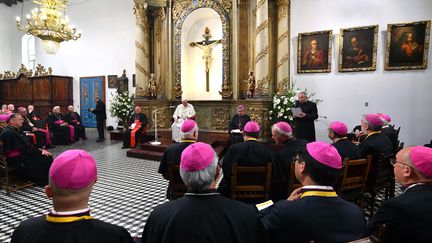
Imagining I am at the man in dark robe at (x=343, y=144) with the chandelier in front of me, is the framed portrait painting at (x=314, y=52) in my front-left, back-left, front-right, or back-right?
front-right

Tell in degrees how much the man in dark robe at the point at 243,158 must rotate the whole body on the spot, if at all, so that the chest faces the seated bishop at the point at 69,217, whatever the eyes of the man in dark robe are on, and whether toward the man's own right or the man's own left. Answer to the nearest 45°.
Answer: approximately 180°

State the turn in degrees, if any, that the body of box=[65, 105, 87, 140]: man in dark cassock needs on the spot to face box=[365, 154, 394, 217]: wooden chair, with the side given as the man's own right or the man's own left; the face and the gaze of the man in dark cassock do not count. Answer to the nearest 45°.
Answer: approximately 45° to the man's own right

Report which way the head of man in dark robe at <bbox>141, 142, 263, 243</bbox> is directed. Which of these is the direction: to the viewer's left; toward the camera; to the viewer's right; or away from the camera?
away from the camera

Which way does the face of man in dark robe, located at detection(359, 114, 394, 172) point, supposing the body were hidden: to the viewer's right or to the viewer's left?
to the viewer's left

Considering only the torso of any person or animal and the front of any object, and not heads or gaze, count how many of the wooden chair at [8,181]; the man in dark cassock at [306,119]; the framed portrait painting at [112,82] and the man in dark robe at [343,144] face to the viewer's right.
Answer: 1

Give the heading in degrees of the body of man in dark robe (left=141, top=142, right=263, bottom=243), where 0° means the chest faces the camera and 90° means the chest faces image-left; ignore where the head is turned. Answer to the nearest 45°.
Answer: approximately 180°

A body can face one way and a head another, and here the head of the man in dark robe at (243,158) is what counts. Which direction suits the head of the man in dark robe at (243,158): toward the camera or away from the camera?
away from the camera

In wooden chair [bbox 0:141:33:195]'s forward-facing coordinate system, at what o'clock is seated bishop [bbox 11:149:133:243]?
The seated bishop is roughly at 3 o'clock from the wooden chair.

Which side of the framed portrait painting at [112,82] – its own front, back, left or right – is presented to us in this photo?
front

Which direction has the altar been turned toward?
toward the camera

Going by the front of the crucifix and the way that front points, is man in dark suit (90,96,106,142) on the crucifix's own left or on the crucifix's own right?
on the crucifix's own right

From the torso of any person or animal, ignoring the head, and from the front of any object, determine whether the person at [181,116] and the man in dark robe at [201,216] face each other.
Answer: yes

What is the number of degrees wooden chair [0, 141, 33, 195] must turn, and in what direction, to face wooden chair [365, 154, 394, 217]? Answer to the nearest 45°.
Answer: approximately 45° to its right

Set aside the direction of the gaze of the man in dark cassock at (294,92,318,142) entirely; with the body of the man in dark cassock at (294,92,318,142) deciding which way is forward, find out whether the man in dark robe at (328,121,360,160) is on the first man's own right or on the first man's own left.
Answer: on the first man's own left

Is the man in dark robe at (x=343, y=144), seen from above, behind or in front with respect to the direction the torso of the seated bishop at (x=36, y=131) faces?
in front

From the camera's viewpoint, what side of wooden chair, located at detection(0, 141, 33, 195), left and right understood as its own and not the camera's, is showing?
right

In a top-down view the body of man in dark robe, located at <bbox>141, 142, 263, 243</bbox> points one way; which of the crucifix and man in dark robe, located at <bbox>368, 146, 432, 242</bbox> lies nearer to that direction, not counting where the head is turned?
the crucifix
